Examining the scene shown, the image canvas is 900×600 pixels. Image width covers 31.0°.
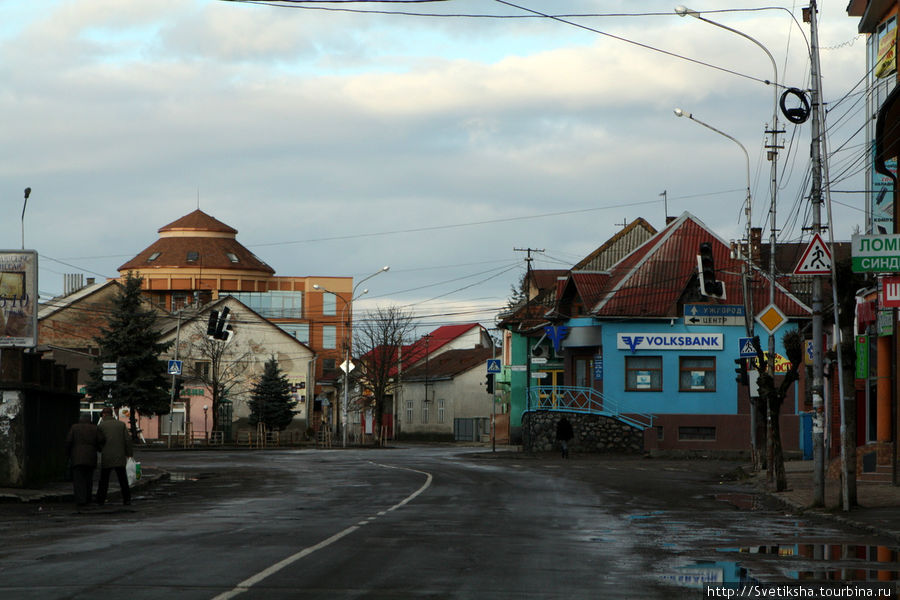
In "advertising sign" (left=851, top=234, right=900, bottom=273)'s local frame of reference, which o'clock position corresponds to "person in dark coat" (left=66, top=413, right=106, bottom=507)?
The person in dark coat is roughly at 3 o'clock from the advertising sign.

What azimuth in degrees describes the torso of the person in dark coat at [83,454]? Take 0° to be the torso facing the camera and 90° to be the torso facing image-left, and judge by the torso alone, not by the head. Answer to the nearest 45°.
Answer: approximately 180°

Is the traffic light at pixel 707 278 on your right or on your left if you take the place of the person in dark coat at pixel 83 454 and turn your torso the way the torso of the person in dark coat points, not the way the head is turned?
on your right

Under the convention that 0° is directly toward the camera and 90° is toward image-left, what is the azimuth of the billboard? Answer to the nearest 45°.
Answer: approximately 0°

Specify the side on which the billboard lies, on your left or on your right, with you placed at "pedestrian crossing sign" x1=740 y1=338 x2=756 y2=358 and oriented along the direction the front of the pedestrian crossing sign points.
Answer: on your right

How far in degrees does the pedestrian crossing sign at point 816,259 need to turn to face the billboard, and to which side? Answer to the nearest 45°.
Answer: approximately 90° to its right
